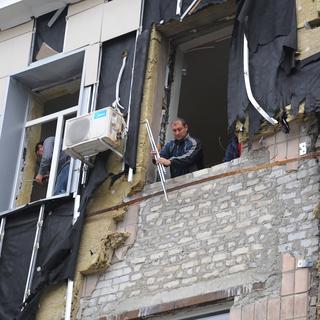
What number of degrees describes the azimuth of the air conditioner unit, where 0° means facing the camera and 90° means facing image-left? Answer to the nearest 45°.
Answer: approximately 45°

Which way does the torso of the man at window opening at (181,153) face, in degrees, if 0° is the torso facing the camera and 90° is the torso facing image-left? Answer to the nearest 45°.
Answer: approximately 45°

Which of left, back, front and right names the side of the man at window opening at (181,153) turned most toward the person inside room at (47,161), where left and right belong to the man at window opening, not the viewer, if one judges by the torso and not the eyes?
right

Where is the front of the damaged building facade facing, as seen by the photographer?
facing the viewer and to the left of the viewer

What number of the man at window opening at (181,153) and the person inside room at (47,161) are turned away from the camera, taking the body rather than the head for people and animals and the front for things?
0

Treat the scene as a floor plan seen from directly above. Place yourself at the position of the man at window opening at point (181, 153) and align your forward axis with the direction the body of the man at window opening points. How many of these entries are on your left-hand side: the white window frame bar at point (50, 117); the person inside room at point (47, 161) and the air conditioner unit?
0

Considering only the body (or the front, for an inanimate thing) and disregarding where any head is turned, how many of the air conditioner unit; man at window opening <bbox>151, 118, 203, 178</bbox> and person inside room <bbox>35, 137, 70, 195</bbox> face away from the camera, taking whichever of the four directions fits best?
0

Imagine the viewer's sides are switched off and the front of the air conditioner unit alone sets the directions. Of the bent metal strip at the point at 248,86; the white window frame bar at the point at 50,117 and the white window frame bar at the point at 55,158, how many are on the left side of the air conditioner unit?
1

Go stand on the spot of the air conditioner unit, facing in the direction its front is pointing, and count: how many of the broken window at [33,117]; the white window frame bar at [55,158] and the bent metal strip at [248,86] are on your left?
1

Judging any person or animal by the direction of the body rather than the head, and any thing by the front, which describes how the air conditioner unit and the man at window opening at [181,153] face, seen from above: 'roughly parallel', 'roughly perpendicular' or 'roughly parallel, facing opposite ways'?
roughly parallel

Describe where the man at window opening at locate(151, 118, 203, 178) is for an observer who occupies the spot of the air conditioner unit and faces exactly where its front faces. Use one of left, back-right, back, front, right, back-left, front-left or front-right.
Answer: back-left

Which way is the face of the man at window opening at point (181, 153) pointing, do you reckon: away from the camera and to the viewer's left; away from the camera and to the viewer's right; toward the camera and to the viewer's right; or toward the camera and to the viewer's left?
toward the camera and to the viewer's left
